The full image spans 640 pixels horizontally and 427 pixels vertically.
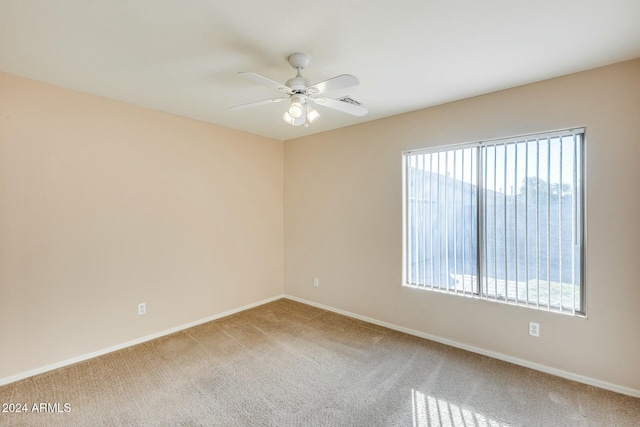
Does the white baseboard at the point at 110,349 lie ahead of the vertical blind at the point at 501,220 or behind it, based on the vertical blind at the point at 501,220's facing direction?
ahead

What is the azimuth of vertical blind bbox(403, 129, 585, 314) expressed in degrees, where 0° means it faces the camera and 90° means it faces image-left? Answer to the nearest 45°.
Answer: approximately 45°
